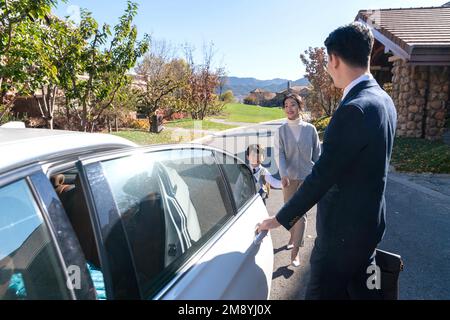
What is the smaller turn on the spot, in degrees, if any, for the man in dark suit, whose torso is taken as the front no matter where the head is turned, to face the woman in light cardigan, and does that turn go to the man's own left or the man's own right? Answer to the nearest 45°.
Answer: approximately 45° to the man's own right

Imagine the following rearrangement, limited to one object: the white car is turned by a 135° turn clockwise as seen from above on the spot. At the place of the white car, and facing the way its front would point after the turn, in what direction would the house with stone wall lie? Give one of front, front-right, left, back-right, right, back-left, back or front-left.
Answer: front-right

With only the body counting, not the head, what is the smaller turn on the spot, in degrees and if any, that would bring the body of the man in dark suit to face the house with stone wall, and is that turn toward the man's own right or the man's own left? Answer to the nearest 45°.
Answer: approximately 45° to the man's own right

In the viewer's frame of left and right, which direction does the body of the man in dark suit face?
facing away from the viewer and to the left of the viewer

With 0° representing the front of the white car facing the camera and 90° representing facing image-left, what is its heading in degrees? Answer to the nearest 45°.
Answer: approximately 45°
